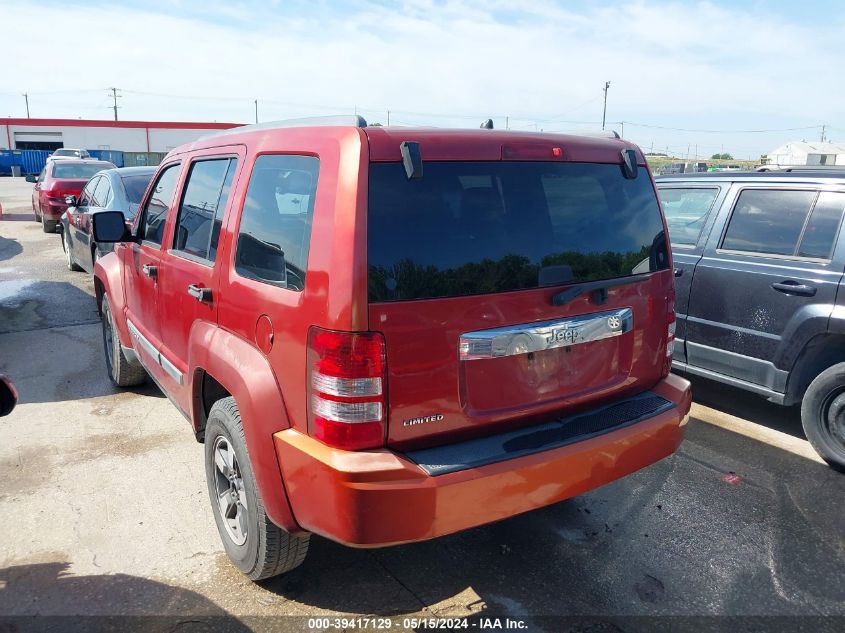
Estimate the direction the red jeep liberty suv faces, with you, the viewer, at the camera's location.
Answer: facing away from the viewer and to the left of the viewer

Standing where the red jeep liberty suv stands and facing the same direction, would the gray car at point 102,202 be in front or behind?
in front

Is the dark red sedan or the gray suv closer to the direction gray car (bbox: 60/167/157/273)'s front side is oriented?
the dark red sedan

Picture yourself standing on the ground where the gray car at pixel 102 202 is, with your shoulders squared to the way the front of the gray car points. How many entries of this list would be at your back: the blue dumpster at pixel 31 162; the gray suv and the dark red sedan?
1

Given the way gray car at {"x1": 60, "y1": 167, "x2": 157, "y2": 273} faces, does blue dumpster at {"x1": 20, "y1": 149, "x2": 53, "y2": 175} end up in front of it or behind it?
in front

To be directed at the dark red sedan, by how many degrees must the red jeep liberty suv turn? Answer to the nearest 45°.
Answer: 0° — it already faces it

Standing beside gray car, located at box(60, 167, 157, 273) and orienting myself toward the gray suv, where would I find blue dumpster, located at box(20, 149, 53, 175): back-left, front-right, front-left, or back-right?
back-left

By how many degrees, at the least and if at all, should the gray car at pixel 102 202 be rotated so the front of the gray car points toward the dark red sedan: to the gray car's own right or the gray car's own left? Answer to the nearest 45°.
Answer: approximately 45° to the gray car's own right
